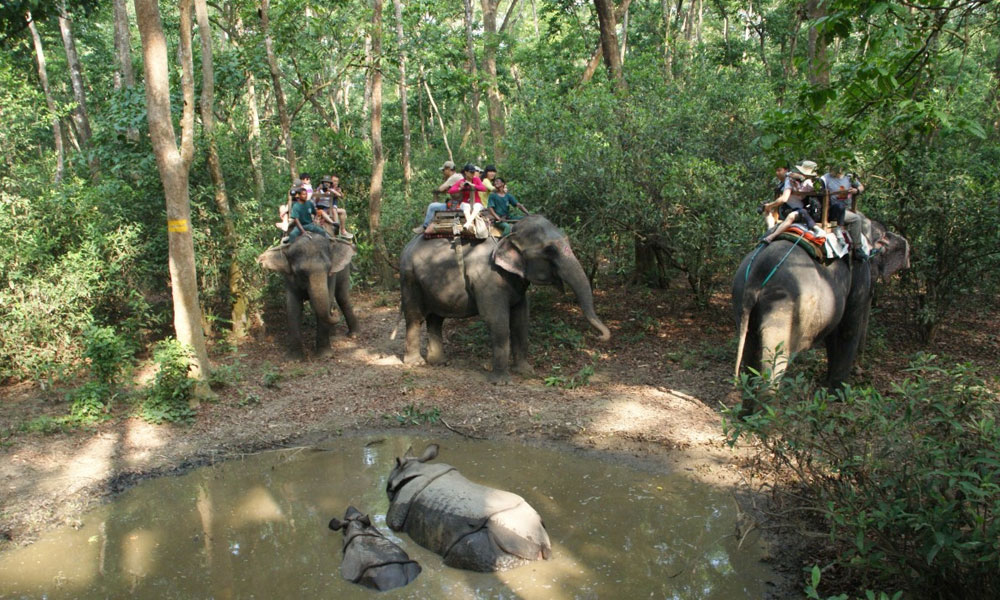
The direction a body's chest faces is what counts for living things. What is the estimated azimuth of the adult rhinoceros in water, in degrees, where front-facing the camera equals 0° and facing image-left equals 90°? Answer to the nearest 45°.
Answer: approximately 135°

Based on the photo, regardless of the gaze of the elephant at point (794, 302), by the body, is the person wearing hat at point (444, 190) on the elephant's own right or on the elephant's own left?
on the elephant's own left

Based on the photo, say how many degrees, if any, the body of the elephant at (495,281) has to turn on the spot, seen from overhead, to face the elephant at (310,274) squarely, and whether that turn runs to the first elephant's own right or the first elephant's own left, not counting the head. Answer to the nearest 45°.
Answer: approximately 180°

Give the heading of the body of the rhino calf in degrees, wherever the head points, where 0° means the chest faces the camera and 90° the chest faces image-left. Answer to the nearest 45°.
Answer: approximately 135°

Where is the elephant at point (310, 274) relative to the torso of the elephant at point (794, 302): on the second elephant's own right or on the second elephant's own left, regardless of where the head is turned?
on the second elephant's own left

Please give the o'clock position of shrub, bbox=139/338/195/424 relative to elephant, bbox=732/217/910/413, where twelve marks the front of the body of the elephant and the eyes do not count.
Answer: The shrub is roughly at 7 o'clock from the elephant.

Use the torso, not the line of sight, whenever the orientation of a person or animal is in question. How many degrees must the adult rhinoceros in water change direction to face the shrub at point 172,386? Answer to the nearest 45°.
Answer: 0° — it already faces it

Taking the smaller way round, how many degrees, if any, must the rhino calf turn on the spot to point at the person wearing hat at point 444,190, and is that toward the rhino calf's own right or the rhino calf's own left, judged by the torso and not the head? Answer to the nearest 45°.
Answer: approximately 45° to the rhino calf's own right

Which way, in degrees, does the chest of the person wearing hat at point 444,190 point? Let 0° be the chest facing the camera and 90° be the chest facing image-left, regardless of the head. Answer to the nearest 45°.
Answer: approximately 90°

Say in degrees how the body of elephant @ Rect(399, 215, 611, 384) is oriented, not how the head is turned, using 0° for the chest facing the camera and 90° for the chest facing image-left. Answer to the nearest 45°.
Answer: approximately 315°
